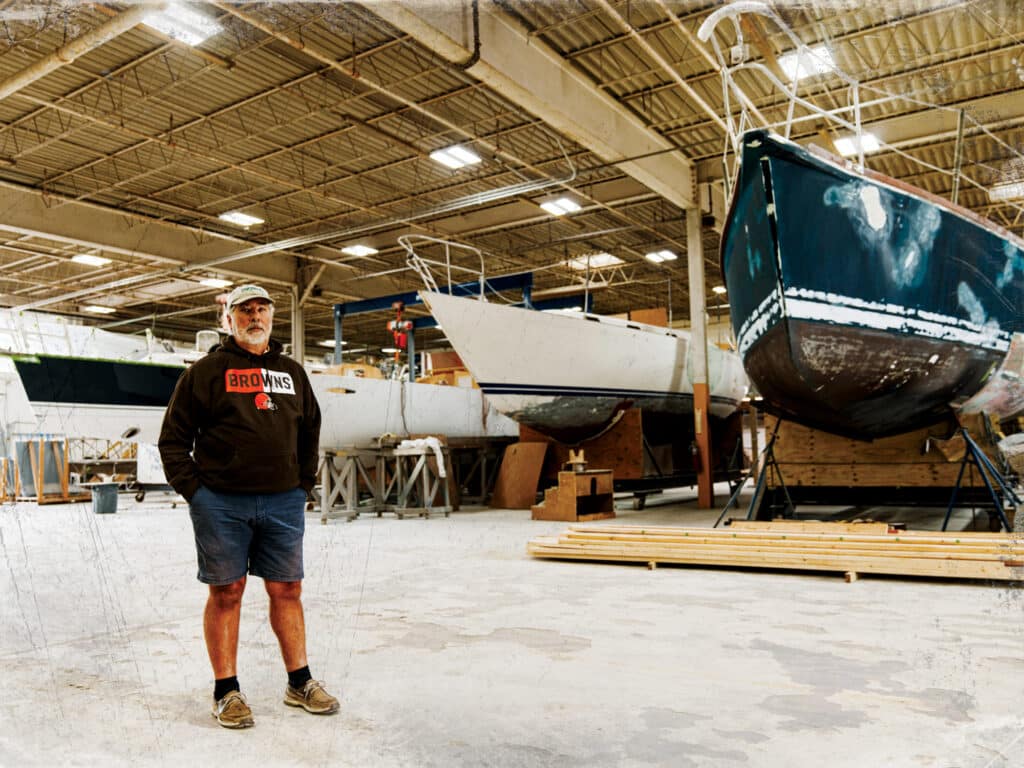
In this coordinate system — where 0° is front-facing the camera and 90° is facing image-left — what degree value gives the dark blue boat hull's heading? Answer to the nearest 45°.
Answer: approximately 45°

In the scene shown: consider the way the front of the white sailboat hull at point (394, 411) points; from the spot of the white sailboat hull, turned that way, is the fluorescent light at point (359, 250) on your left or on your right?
on your right

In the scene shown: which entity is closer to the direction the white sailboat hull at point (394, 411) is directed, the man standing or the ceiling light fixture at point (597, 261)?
the man standing

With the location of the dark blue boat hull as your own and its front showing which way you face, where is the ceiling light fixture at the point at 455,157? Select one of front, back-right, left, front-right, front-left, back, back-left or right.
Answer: right

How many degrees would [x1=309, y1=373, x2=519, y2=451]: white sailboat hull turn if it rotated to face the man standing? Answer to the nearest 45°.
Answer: approximately 45° to its left

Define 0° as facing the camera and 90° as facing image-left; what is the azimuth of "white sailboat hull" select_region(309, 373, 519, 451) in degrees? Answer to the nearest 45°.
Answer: approximately 45°
